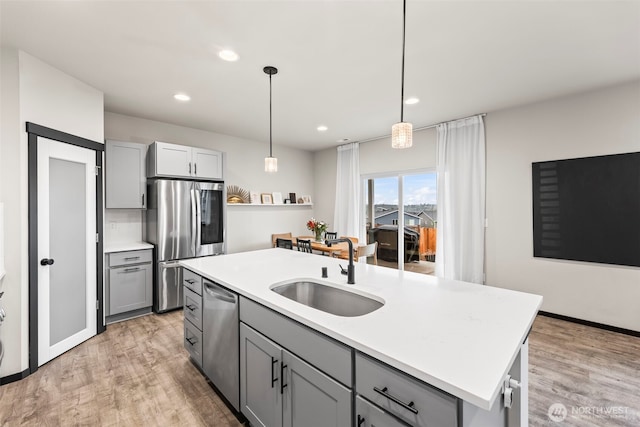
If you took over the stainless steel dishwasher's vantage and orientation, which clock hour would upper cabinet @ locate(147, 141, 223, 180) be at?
The upper cabinet is roughly at 4 o'clock from the stainless steel dishwasher.

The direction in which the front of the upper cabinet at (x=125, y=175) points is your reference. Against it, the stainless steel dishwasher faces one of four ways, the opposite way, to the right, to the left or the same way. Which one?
to the right

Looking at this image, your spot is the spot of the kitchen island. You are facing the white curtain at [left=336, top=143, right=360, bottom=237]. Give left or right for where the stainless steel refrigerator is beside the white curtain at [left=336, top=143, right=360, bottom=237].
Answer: left

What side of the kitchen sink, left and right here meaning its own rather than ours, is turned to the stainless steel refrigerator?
right

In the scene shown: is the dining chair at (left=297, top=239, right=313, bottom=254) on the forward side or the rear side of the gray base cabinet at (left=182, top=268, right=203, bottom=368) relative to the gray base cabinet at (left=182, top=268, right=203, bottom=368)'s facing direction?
on the rear side

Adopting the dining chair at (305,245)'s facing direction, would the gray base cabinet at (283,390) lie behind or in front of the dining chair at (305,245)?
behind

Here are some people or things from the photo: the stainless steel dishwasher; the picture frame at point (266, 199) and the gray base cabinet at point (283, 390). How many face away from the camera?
0

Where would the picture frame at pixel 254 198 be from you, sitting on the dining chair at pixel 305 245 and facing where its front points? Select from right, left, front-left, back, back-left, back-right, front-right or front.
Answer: left

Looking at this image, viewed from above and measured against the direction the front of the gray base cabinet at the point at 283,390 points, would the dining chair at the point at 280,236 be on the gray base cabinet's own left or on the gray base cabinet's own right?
on the gray base cabinet's own right

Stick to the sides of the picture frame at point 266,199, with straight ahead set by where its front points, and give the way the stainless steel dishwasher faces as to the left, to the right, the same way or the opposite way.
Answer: to the right

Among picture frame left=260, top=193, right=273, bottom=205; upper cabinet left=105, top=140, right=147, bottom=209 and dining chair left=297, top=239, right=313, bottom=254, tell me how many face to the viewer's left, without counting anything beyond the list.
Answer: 0

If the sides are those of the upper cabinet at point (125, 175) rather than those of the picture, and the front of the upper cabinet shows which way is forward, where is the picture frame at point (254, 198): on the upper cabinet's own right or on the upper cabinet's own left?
on the upper cabinet's own left

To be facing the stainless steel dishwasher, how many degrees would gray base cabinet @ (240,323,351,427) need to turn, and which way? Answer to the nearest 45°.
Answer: approximately 90° to its right

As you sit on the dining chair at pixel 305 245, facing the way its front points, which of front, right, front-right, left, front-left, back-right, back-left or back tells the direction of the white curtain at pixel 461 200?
front-right

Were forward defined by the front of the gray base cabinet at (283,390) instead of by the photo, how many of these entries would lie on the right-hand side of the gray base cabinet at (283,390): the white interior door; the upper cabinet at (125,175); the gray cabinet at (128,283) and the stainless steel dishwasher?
4
